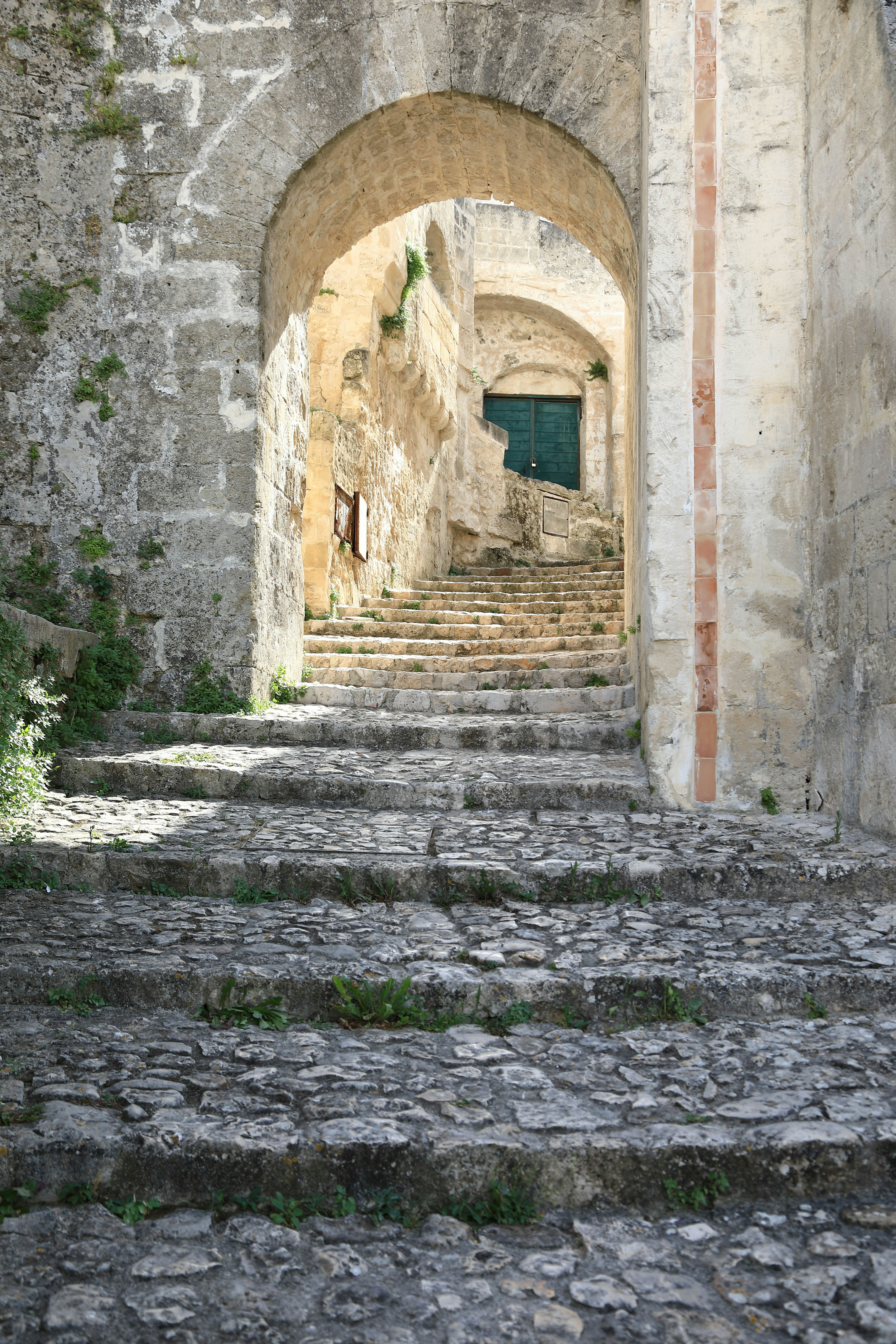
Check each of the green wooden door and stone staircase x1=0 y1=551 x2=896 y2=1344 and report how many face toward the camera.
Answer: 2

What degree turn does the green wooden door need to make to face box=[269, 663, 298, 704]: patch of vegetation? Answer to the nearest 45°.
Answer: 0° — it already faces it

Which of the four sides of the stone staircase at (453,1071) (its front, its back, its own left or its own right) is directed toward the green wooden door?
back

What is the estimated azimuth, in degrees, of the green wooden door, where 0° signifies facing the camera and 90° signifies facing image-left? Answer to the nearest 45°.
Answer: approximately 0°

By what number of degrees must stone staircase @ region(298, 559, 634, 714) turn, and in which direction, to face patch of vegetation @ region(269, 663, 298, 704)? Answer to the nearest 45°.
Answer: approximately 45° to its right

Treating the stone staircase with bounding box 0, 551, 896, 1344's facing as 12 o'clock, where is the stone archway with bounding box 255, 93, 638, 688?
The stone archway is roughly at 6 o'clock from the stone staircase.
